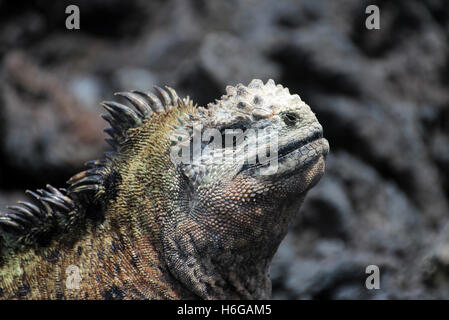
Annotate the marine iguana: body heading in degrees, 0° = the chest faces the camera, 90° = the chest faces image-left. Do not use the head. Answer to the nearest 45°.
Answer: approximately 270°
